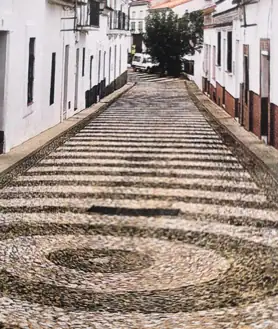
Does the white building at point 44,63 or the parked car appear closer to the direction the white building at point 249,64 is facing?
the white building

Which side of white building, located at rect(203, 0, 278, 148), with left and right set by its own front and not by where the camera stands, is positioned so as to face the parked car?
right

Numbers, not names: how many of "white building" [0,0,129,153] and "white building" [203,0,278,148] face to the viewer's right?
1

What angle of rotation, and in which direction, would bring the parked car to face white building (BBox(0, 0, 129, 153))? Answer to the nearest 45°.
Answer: approximately 45° to its right

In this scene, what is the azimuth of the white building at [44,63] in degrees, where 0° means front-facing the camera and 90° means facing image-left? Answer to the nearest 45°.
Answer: approximately 270°

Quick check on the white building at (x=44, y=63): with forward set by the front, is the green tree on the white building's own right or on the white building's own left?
on the white building's own left

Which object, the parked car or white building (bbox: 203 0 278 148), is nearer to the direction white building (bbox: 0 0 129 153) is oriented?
the white building

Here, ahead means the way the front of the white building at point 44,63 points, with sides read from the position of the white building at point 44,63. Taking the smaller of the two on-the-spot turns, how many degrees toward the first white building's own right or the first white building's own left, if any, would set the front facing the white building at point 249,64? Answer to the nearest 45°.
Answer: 0° — it already faces it

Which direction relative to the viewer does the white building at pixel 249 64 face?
to the viewer's left

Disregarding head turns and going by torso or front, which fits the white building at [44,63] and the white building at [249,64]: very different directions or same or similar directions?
very different directions
